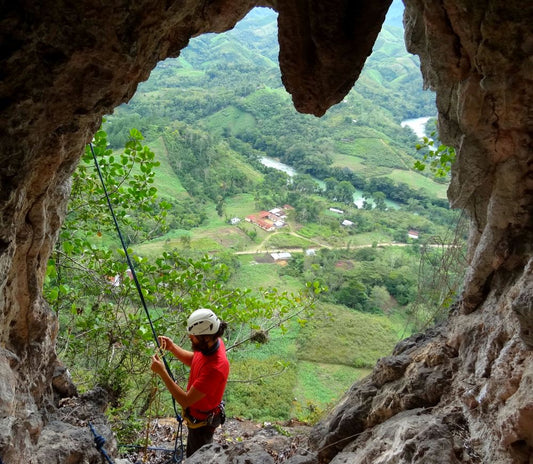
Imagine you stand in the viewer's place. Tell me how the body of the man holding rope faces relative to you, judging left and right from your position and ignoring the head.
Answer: facing to the left of the viewer
